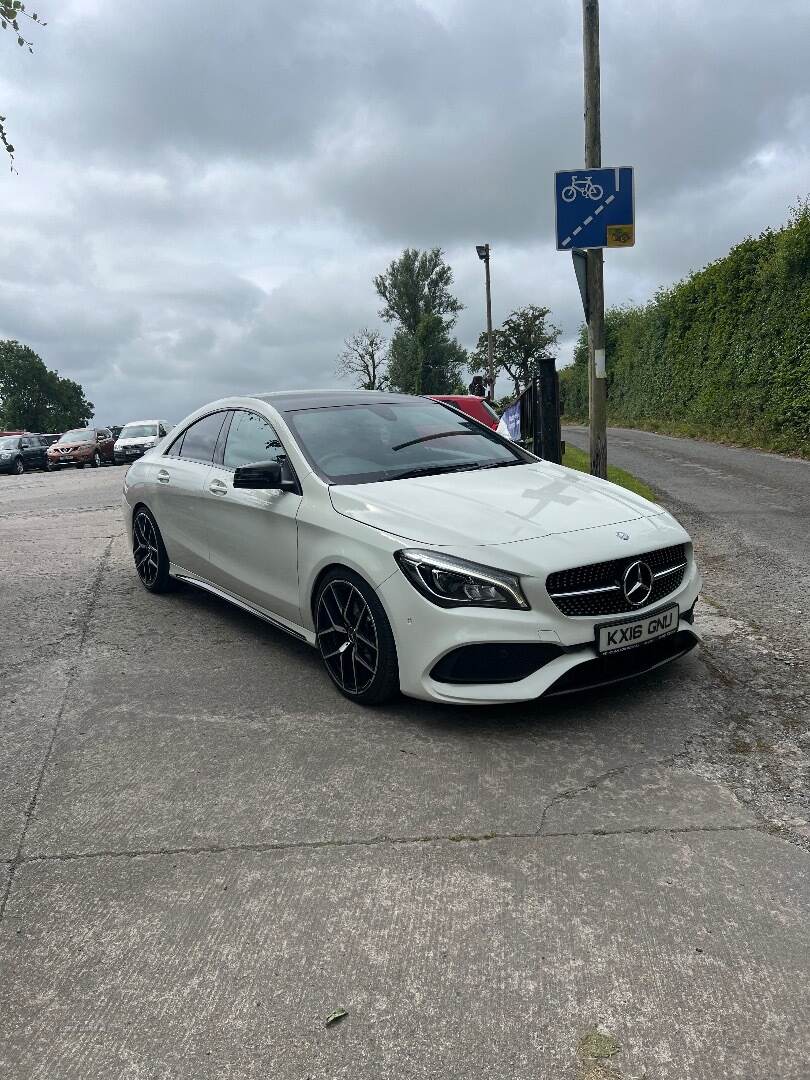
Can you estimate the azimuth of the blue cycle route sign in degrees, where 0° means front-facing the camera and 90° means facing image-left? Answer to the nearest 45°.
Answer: approximately 0°

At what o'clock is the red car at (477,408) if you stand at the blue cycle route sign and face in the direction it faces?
The red car is roughly at 5 o'clock from the blue cycle route sign.

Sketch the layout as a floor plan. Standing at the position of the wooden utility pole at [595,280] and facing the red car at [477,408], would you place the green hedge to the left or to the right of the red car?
right

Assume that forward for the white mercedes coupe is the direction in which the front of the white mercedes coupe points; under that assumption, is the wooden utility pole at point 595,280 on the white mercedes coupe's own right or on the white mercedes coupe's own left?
on the white mercedes coupe's own left

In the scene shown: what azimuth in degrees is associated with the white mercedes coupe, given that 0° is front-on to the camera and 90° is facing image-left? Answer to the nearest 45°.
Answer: approximately 315°

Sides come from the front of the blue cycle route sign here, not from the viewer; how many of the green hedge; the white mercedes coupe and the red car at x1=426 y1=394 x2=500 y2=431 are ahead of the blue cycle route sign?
1

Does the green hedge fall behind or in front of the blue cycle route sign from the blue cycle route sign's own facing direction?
behind
